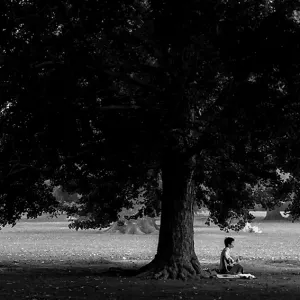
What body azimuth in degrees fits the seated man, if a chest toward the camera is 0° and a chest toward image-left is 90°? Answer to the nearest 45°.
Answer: approximately 270°
